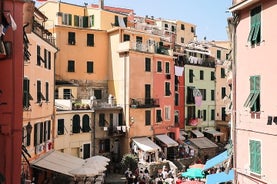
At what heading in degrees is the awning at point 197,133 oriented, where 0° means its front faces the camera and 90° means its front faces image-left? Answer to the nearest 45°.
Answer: approximately 315°

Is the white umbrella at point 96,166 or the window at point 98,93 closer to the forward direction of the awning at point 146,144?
the white umbrella

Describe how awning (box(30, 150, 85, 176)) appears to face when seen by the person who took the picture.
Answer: facing the viewer and to the right of the viewer

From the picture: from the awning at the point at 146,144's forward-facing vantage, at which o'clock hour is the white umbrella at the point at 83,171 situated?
The white umbrella is roughly at 2 o'clock from the awning.

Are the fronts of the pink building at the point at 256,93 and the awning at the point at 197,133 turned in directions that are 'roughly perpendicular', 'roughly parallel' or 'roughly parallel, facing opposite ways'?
roughly perpendicular

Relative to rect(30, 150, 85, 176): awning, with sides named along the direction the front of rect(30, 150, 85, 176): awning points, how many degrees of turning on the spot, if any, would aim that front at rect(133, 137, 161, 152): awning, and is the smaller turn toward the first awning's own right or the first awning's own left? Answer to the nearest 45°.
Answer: approximately 90° to the first awning's own left

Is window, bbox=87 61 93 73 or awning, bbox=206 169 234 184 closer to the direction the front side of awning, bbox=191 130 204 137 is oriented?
the awning

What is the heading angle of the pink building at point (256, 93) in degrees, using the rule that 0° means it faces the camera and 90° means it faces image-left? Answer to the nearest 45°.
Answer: approximately 45°

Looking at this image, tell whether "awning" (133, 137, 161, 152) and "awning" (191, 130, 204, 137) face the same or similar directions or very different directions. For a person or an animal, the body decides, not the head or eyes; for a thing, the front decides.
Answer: same or similar directions

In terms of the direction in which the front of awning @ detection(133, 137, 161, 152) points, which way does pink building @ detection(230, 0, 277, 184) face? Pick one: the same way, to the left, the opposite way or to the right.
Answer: to the right

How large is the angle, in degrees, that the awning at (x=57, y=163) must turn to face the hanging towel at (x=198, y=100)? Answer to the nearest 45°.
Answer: approximately 90° to its left

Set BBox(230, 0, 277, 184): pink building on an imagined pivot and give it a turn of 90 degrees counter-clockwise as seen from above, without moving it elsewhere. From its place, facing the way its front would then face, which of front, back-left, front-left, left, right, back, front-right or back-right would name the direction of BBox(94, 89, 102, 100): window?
back

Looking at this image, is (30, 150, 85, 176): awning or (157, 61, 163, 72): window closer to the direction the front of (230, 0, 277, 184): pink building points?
the awning

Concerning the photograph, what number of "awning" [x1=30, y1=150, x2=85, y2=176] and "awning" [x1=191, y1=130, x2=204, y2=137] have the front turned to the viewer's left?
0

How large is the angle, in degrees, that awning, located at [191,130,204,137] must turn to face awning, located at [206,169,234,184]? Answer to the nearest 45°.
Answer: approximately 45° to its right
